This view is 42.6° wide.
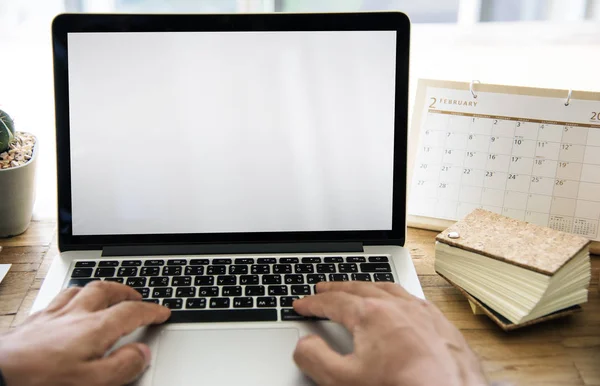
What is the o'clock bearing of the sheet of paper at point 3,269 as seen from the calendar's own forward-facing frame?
The sheet of paper is roughly at 2 o'clock from the calendar.

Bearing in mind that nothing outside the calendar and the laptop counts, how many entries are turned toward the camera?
2

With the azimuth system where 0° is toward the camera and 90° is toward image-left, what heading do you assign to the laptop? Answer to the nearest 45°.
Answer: approximately 0°

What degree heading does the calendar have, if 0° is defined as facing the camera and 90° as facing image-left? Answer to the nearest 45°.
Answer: approximately 0°

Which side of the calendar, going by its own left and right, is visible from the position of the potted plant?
right
